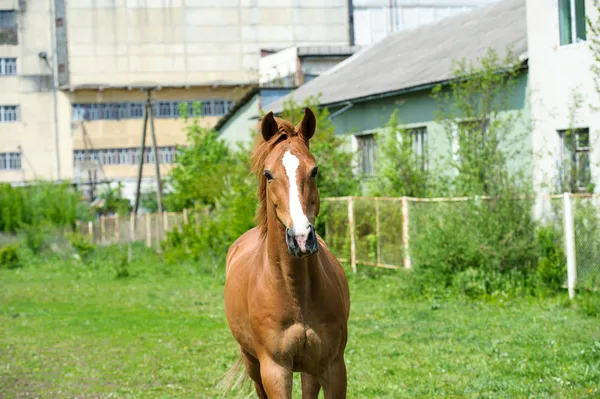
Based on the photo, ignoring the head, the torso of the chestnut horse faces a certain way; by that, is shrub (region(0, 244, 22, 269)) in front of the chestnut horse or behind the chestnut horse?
behind

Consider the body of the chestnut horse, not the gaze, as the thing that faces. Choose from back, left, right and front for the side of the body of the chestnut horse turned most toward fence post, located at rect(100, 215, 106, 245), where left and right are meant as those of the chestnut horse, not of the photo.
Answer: back

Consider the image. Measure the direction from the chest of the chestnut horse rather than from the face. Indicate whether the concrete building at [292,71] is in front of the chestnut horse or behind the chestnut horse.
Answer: behind

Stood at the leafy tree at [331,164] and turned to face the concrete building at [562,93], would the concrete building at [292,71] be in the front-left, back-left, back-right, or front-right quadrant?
back-left

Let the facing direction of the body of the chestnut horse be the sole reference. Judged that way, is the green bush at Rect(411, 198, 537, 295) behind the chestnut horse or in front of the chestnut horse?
behind

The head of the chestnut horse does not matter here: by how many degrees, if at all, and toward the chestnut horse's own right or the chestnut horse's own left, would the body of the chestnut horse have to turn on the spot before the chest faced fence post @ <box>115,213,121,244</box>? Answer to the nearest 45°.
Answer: approximately 180°

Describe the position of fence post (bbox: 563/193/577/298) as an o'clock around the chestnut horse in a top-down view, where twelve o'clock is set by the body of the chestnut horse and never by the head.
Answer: The fence post is roughly at 7 o'clock from the chestnut horse.

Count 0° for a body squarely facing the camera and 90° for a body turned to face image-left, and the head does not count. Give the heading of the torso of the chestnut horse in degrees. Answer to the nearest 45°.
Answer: approximately 0°

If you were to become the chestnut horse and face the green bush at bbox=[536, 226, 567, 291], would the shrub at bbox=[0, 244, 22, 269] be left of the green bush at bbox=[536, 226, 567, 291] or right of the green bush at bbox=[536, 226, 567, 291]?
left

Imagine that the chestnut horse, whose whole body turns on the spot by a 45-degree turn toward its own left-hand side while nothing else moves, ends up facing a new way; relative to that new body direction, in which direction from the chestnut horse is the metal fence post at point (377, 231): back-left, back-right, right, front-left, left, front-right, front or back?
back-left

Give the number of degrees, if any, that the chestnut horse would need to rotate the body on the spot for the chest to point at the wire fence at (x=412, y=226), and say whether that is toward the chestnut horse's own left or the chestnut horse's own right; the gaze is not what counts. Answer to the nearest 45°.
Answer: approximately 180°

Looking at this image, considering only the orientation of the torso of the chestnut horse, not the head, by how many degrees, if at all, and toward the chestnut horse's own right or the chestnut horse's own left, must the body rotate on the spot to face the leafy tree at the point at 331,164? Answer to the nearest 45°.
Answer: approximately 180°

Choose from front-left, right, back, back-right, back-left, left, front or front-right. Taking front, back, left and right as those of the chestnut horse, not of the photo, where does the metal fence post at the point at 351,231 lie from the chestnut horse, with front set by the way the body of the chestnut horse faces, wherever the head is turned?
back
